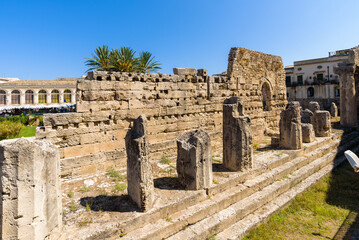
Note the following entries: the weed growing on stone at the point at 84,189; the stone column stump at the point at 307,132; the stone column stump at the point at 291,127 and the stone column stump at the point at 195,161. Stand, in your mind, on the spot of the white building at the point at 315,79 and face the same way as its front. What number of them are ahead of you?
4

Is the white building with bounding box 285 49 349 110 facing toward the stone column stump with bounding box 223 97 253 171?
yes

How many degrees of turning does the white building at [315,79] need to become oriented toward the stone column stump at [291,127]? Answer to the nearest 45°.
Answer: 0° — it already faces it

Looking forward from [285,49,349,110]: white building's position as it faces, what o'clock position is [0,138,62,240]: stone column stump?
The stone column stump is roughly at 12 o'clock from the white building.

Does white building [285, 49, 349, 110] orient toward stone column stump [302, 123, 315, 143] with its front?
yes

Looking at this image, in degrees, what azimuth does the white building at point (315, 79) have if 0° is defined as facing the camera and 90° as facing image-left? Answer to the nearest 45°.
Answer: approximately 0°

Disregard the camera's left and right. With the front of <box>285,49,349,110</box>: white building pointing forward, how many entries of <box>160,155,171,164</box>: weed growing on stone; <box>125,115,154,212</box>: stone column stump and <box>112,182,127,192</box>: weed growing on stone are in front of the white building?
3
